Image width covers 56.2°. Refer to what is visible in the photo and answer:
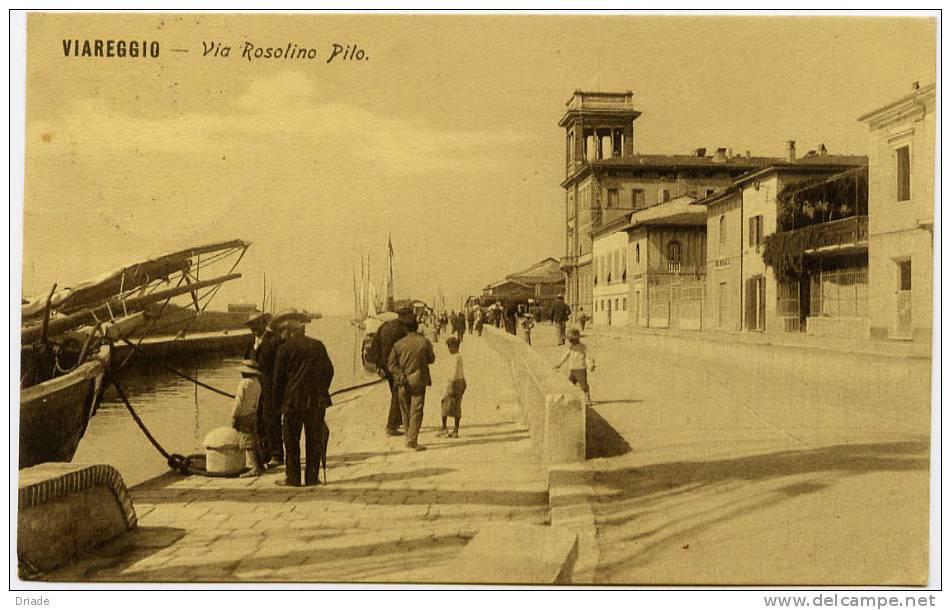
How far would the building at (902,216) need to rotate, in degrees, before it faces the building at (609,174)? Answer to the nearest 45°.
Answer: approximately 45° to its right

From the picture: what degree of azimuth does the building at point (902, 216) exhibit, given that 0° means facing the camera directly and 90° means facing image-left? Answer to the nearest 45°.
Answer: approximately 45°

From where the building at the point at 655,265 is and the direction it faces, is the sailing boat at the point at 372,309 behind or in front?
in front

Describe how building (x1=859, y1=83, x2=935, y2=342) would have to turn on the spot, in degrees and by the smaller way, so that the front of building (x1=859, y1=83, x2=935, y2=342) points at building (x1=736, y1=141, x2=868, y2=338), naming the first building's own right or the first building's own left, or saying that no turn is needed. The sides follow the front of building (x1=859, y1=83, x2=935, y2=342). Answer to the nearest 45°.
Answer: approximately 90° to the first building's own right

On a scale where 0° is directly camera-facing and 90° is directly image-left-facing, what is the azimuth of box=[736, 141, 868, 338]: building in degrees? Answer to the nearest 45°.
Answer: approximately 45°

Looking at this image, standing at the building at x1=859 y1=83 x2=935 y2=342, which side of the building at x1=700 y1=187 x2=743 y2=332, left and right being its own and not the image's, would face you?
left

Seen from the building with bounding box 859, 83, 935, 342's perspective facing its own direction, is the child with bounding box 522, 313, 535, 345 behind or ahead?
ahead

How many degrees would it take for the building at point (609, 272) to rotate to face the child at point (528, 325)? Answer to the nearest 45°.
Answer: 0° — it already faces them
